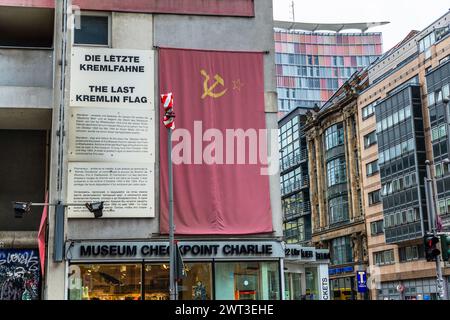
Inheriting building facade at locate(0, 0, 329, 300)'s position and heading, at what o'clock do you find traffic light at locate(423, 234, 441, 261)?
The traffic light is roughly at 8 o'clock from the building facade.

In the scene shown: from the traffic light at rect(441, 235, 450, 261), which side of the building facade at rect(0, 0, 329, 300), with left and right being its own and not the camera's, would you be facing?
left

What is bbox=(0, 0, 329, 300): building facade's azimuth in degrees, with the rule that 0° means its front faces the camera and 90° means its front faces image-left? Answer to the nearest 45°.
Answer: approximately 0°

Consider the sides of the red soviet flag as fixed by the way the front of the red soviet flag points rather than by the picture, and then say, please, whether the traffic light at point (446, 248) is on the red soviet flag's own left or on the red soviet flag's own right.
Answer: on the red soviet flag's own left

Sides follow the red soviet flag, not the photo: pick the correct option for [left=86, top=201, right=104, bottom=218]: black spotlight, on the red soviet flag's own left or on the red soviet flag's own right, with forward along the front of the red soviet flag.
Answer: on the red soviet flag's own right
